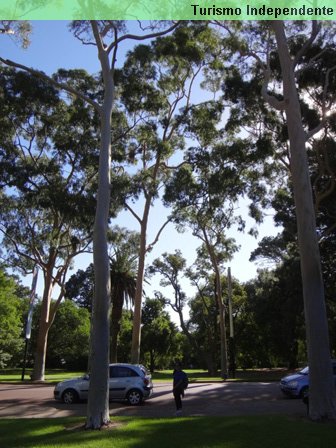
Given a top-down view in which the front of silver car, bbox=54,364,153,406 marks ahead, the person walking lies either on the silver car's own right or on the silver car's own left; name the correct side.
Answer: on the silver car's own left

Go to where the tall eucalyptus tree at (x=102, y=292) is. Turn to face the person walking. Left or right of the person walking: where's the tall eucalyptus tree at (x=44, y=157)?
left

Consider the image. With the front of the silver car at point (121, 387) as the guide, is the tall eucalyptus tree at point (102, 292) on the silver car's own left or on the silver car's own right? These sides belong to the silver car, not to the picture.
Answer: on the silver car's own left

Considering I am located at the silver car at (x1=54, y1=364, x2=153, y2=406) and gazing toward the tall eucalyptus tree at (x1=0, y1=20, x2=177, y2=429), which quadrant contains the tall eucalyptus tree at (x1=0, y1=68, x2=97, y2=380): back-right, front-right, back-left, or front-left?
back-right

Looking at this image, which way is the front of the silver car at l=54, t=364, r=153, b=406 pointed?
to the viewer's left

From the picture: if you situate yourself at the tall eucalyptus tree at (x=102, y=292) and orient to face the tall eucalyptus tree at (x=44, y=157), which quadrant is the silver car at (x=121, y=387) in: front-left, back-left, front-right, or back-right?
front-right
